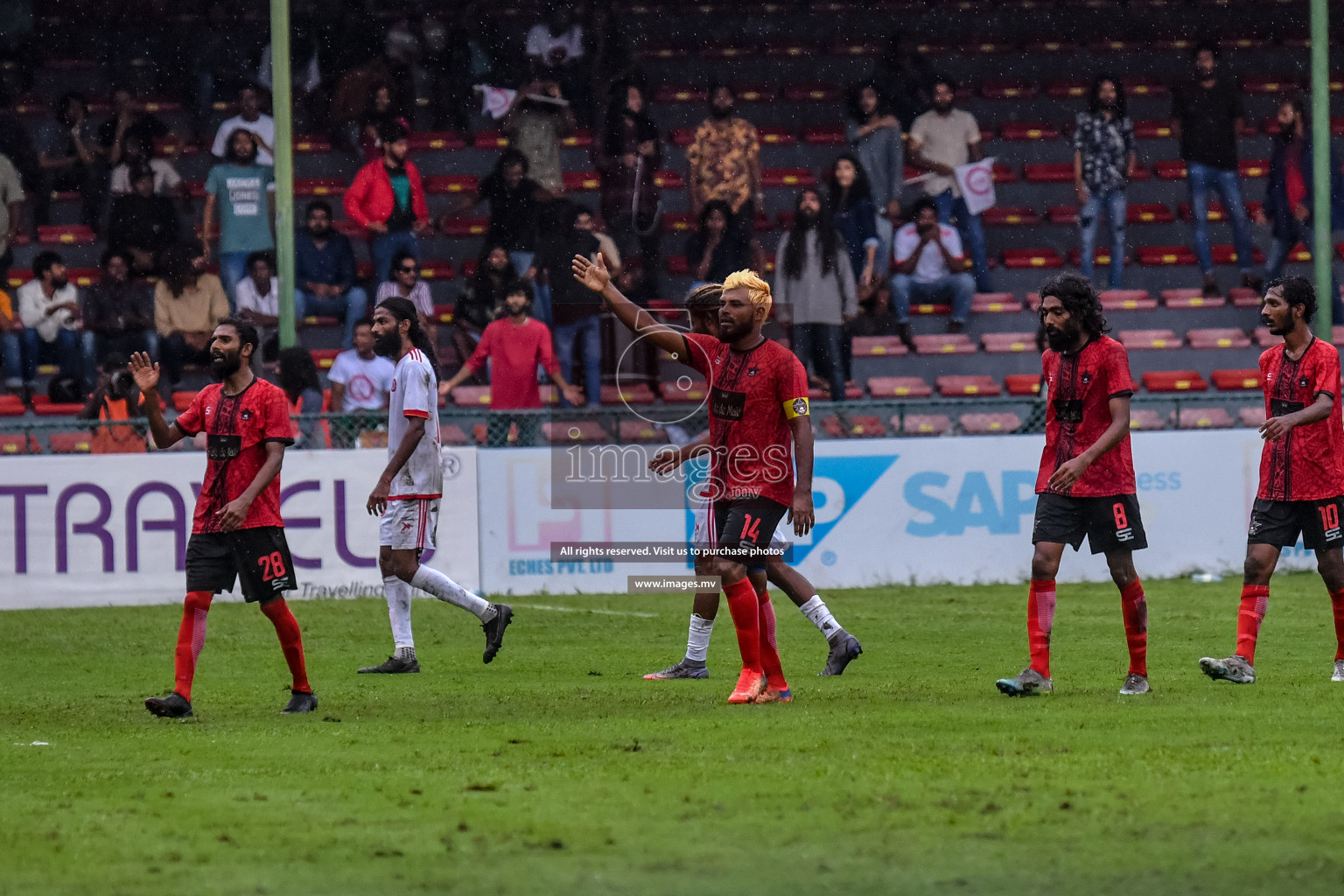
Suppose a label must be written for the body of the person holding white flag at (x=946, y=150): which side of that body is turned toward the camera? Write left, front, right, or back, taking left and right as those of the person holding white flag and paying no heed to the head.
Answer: front

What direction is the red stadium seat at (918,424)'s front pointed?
toward the camera

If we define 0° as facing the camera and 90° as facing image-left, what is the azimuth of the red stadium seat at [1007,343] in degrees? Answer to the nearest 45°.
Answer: approximately 0°

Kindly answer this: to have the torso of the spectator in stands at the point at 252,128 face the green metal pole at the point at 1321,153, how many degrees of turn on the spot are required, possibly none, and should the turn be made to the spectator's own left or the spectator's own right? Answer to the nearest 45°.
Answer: approximately 45° to the spectator's own left

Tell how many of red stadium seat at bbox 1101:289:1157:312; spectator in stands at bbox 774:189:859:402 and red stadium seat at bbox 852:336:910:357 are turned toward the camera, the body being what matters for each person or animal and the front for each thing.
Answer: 3

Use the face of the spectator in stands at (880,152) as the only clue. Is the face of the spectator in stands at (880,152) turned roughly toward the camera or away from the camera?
toward the camera

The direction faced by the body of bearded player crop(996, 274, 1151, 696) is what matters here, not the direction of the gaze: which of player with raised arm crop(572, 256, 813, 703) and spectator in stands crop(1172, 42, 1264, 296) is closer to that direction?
the player with raised arm

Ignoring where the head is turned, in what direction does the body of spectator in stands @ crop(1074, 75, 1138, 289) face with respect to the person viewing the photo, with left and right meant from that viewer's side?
facing the viewer

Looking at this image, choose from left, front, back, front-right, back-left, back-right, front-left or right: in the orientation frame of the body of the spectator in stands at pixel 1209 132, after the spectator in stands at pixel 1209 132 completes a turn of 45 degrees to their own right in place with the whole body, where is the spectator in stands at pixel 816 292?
front

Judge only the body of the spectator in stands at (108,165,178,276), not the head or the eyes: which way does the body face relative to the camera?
toward the camera

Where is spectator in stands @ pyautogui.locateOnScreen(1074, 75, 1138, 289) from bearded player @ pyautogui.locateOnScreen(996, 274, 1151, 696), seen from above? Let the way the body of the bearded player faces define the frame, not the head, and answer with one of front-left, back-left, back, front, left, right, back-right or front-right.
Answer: back-right

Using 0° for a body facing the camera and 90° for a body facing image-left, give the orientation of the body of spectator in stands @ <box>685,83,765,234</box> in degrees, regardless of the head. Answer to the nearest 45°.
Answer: approximately 0°

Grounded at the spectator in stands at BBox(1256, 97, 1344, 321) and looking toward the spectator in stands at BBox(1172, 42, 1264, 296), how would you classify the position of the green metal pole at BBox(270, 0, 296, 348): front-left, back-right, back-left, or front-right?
front-left
